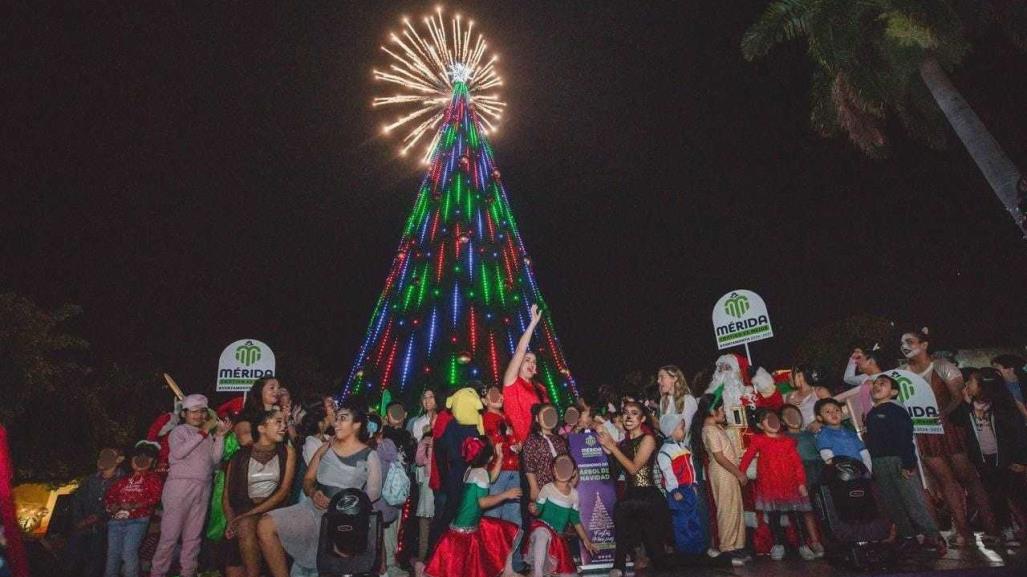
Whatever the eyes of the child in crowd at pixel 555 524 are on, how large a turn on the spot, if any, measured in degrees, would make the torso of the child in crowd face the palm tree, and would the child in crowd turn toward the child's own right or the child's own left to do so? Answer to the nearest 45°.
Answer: approximately 135° to the child's own left

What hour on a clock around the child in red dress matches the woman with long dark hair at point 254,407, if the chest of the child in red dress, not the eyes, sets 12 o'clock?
The woman with long dark hair is roughly at 2 o'clock from the child in red dress.

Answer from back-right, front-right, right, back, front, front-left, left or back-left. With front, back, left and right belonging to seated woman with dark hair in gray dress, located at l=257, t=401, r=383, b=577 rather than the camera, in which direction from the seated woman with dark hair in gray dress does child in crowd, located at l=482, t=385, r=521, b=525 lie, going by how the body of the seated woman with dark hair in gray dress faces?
back-left

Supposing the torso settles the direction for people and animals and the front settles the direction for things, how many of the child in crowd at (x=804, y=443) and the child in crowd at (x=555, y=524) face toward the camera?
2

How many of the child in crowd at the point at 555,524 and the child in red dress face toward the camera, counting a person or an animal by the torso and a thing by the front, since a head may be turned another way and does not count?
2

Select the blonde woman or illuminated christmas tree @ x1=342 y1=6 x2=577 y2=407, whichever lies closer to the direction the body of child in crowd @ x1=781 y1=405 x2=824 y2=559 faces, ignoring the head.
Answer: the blonde woman

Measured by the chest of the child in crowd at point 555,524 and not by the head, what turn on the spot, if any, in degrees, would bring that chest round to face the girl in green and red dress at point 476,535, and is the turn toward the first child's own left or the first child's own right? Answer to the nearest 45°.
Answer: approximately 90° to the first child's own right

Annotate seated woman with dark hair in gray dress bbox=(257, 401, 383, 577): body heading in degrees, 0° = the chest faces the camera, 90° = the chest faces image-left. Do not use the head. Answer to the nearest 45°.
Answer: approximately 45°
